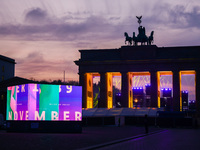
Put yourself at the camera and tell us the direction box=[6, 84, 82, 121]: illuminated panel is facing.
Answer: facing the viewer
